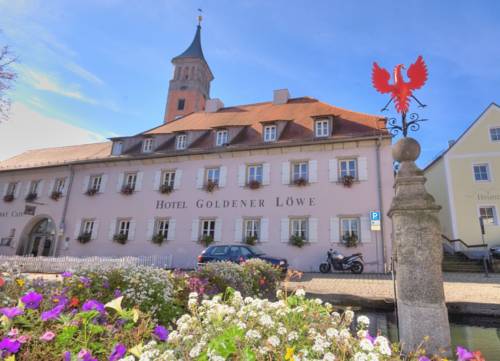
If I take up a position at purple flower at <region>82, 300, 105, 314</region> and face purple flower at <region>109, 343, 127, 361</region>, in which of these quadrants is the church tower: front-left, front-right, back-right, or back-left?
back-left

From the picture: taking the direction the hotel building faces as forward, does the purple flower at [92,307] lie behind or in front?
in front

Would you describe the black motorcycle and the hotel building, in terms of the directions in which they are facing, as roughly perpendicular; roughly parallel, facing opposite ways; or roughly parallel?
roughly perpendicular

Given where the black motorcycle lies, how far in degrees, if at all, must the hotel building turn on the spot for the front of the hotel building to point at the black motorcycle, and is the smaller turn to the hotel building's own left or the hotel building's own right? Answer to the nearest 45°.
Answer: approximately 90° to the hotel building's own left

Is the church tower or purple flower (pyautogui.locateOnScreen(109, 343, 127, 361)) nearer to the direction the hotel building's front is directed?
the purple flower

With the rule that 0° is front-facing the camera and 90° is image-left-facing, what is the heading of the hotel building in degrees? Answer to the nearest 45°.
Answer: approximately 45°
